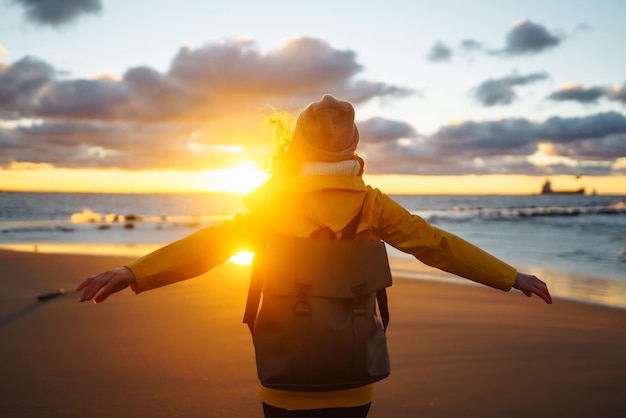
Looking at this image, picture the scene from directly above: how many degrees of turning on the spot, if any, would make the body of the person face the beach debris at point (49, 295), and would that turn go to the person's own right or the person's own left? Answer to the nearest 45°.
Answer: approximately 45° to the person's own left

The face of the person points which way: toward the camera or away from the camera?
away from the camera

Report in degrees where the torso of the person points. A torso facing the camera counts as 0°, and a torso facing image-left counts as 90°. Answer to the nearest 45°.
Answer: approximately 180°
